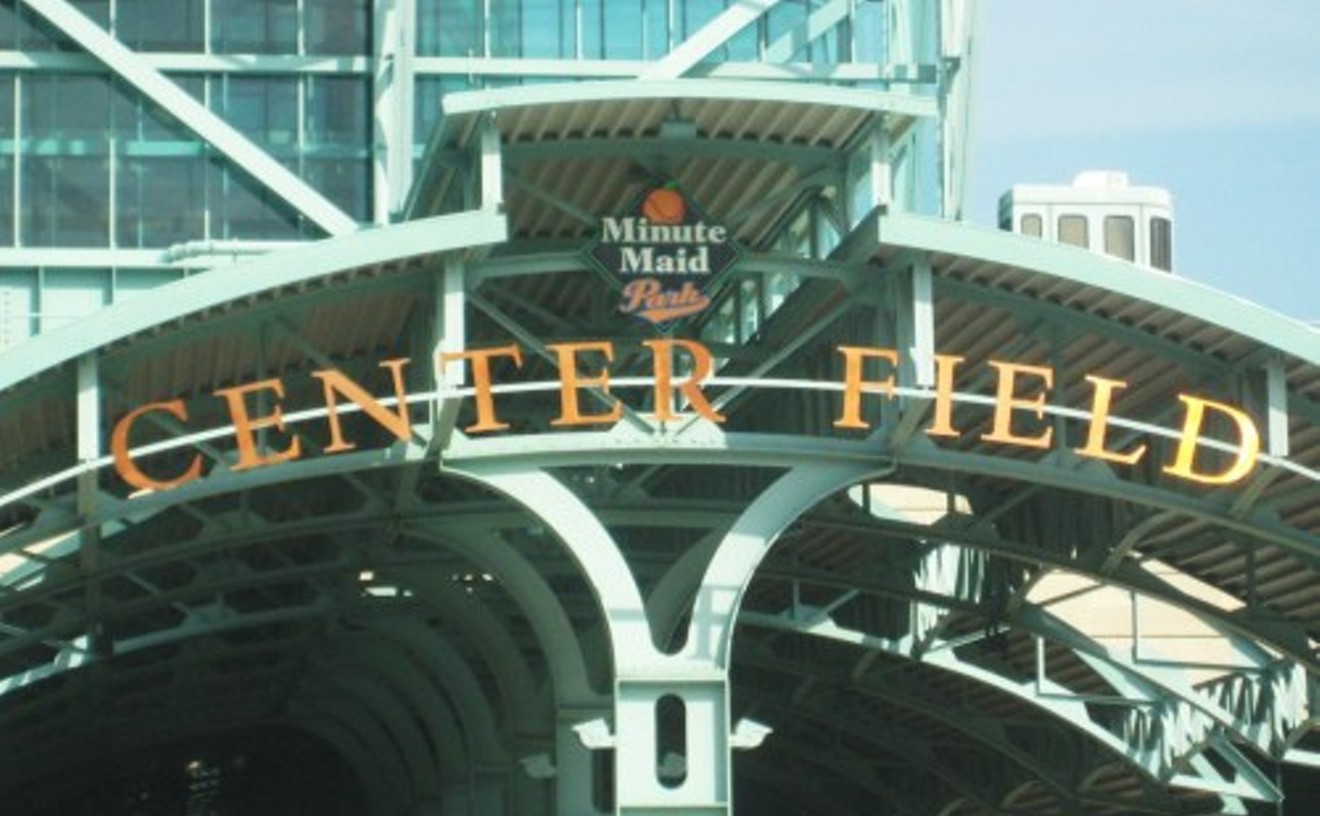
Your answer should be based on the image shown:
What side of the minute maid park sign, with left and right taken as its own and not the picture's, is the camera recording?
front
